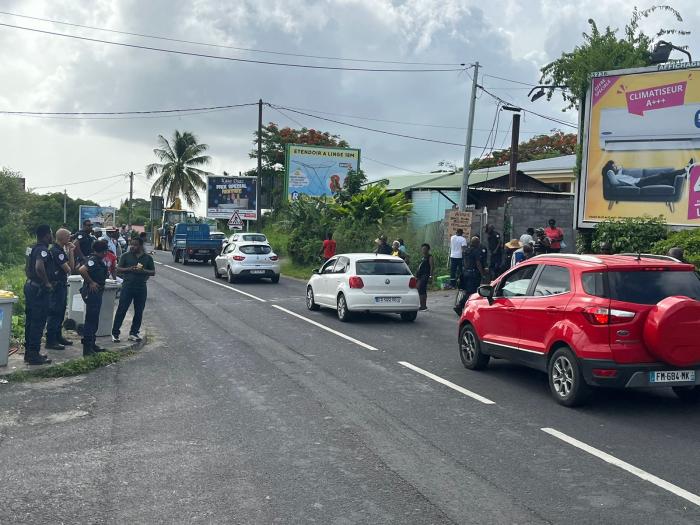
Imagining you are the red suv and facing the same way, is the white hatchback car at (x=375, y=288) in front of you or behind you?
in front

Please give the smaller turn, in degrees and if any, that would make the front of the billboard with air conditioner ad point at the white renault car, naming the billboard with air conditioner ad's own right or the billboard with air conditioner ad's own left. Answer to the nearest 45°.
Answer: approximately 90° to the billboard with air conditioner ad's own right

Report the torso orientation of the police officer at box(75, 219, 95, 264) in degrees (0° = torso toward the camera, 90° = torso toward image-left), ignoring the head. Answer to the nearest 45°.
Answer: approximately 315°

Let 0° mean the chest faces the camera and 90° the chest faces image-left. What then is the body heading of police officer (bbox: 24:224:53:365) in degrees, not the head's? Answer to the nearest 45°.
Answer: approximately 270°

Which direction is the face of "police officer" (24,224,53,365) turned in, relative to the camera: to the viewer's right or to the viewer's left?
to the viewer's right

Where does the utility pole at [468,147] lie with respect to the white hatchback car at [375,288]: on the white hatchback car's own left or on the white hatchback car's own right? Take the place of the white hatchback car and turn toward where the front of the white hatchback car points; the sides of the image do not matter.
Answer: on the white hatchback car's own right

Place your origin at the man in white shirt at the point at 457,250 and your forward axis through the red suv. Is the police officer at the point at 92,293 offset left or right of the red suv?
right

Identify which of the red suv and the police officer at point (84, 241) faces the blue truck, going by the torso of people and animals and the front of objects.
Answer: the red suv

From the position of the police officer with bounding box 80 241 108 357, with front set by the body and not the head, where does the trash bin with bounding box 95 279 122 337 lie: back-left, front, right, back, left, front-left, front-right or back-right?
left

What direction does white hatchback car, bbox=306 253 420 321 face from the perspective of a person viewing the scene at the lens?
facing away from the viewer and to the left of the viewer

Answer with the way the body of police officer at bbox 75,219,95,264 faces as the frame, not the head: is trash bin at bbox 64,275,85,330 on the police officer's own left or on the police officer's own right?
on the police officer's own right

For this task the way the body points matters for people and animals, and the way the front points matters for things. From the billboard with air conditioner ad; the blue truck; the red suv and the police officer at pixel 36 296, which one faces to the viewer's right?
the police officer

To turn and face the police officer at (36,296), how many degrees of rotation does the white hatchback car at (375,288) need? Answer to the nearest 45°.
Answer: approximately 90° to its left
